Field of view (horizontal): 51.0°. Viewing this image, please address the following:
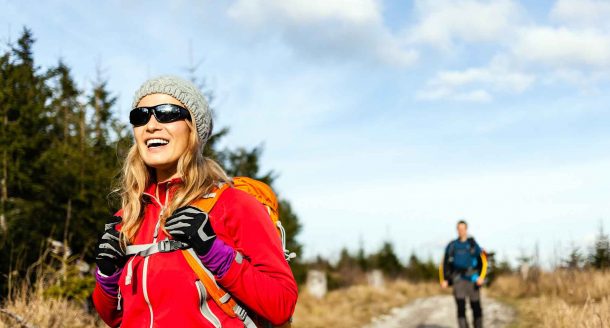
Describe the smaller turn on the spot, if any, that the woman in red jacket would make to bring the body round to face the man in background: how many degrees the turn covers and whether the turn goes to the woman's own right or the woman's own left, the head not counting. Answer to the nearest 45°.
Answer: approximately 180°

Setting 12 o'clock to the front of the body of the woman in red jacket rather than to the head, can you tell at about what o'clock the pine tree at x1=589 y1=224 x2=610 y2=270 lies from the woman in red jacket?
The pine tree is roughly at 6 o'clock from the woman in red jacket.

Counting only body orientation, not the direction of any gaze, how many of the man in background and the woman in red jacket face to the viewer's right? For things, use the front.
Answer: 0

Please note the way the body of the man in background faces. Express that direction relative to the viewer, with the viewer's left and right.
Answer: facing the viewer

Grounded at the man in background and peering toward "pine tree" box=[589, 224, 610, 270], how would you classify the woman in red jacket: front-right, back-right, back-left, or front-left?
back-right

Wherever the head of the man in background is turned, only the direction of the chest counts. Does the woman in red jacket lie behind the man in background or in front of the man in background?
in front

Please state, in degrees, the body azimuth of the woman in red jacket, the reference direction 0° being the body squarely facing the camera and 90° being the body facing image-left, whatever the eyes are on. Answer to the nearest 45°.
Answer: approximately 45°
